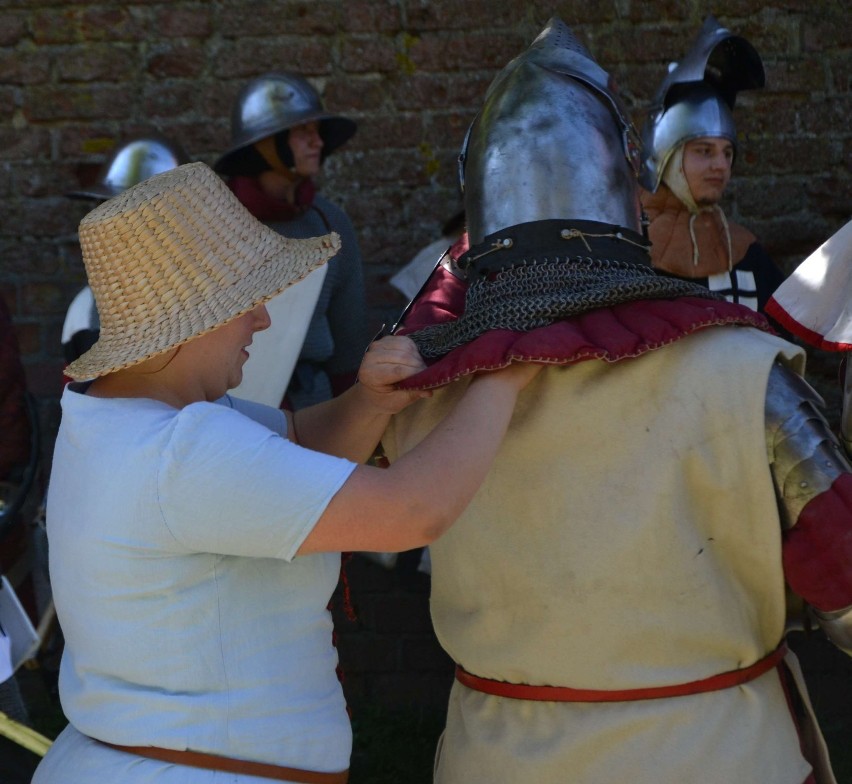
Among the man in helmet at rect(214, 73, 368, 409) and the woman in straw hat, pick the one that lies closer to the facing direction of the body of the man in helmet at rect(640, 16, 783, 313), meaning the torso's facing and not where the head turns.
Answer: the woman in straw hat

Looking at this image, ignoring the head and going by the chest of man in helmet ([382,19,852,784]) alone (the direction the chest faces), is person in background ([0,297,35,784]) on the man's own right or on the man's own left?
on the man's own left

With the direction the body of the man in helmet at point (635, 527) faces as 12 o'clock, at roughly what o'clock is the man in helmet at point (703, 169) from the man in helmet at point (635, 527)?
the man in helmet at point (703, 169) is roughly at 12 o'clock from the man in helmet at point (635, 527).

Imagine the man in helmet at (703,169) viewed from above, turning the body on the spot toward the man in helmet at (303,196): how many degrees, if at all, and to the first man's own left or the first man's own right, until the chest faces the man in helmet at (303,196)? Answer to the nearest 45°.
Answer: approximately 135° to the first man's own right

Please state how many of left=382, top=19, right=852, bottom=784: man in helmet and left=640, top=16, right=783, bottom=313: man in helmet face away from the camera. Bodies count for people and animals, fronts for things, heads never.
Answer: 1

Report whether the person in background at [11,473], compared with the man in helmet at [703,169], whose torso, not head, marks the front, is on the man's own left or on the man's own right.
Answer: on the man's own right

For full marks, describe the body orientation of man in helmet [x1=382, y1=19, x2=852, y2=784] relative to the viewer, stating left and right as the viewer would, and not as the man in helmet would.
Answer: facing away from the viewer

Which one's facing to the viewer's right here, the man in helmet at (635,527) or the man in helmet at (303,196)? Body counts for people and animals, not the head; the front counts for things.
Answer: the man in helmet at (303,196)

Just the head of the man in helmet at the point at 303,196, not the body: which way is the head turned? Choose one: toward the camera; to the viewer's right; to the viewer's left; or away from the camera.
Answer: to the viewer's right

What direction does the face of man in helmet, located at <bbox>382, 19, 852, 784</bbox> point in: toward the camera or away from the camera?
away from the camera

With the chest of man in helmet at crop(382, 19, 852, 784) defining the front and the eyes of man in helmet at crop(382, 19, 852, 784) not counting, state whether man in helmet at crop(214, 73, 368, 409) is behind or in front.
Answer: in front

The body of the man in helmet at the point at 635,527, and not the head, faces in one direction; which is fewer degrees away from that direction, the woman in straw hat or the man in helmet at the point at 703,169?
the man in helmet
